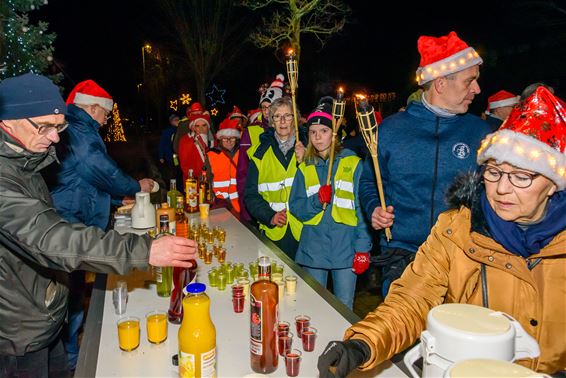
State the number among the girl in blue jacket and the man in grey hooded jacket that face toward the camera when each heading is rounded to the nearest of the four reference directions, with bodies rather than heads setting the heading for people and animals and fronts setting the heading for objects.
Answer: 1

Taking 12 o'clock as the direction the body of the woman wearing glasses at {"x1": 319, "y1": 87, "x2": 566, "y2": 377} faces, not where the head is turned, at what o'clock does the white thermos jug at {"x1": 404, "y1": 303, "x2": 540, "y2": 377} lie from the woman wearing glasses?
The white thermos jug is roughly at 11 o'clock from the woman wearing glasses.

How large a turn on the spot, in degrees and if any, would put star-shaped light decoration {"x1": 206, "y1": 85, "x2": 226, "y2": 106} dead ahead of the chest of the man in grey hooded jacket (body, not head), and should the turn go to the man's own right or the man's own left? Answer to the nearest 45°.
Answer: approximately 90° to the man's own left

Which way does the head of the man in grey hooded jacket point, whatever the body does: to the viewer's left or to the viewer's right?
to the viewer's right

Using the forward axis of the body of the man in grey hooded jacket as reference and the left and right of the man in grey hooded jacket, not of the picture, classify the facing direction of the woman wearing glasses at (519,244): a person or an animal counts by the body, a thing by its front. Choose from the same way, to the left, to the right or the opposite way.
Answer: the opposite way

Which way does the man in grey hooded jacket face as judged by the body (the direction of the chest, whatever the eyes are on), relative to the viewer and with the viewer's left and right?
facing to the right of the viewer

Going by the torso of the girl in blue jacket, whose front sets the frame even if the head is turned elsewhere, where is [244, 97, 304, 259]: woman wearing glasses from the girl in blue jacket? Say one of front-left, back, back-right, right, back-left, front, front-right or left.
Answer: back-right

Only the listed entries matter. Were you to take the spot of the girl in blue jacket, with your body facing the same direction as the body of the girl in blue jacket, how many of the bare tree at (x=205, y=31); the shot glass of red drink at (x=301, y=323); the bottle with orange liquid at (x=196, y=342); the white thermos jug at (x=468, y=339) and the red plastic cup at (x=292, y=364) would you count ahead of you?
4

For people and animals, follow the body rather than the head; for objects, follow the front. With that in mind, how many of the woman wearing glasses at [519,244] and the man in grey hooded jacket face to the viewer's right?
1

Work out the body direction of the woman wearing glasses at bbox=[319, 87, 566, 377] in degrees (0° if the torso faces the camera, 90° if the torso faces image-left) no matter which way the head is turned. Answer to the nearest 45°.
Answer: approximately 45°

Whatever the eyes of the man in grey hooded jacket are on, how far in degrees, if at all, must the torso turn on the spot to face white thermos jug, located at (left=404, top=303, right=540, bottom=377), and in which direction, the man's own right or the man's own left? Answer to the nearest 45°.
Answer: approximately 45° to the man's own right
